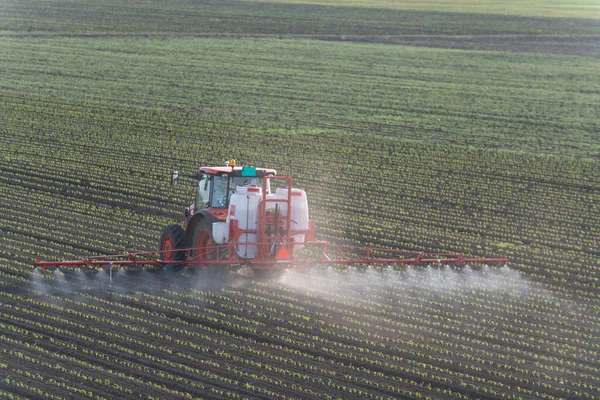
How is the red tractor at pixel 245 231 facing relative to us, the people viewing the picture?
facing away from the viewer and to the left of the viewer
